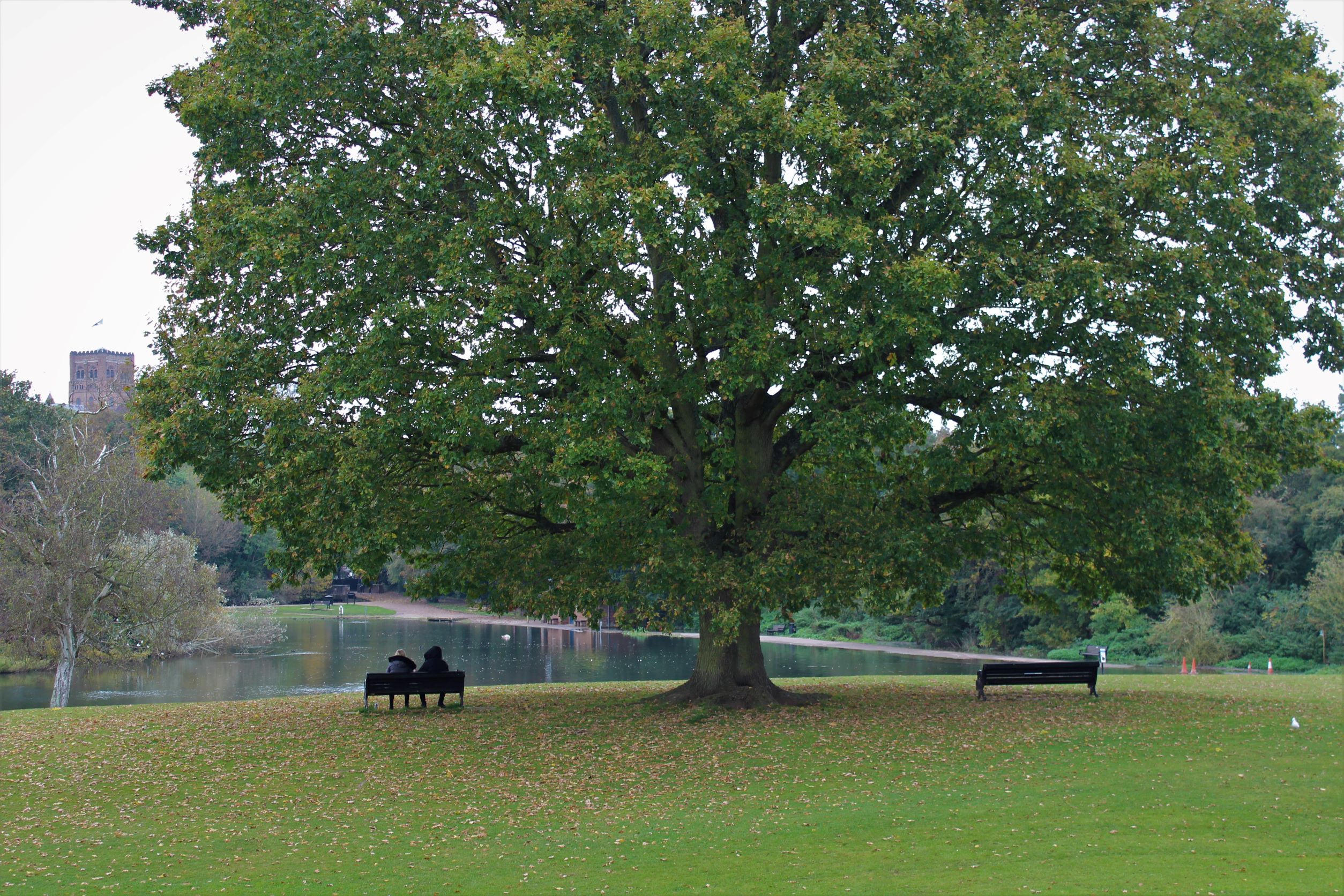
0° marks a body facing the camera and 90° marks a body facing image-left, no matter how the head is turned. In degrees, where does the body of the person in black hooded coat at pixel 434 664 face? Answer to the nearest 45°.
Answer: approximately 180°

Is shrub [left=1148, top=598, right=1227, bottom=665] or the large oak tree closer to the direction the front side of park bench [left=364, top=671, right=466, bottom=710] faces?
the shrub

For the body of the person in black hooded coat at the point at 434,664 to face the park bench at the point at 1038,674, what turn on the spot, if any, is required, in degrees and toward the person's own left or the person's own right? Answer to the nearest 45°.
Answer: approximately 90° to the person's own right

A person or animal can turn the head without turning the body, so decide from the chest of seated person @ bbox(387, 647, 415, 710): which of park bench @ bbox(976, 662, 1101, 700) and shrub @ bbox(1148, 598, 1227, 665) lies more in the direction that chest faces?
the shrub

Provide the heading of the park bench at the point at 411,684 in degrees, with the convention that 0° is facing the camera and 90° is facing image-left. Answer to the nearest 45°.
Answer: approximately 180°

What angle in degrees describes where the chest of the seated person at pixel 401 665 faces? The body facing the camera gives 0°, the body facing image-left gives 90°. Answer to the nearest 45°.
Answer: approximately 180°

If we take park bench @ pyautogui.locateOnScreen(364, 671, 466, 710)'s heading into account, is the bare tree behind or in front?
in front
